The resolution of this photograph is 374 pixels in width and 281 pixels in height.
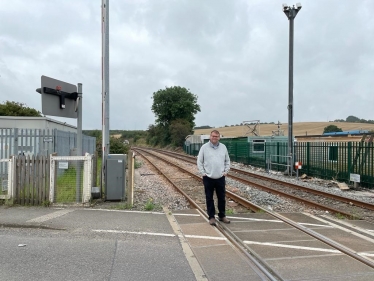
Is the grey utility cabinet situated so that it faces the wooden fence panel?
no

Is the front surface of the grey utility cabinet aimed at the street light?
no

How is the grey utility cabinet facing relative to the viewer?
toward the camera

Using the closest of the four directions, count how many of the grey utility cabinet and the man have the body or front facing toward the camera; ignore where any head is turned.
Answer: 2

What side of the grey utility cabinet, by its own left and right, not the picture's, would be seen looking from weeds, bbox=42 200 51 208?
right

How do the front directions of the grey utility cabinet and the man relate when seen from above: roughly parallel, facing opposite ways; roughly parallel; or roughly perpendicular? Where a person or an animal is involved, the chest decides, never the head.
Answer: roughly parallel

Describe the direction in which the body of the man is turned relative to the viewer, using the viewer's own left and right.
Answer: facing the viewer

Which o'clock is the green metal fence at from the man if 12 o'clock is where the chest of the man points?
The green metal fence is roughly at 7 o'clock from the man.

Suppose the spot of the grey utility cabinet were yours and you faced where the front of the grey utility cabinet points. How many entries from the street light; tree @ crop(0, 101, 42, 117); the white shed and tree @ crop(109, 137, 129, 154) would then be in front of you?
0

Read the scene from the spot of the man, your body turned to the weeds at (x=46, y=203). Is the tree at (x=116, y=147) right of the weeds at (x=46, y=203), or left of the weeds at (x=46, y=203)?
right

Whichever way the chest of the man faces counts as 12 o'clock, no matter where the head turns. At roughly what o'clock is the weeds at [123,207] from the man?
The weeds is roughly at 4 o'clock from the man.

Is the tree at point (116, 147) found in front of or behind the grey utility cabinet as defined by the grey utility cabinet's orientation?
behind

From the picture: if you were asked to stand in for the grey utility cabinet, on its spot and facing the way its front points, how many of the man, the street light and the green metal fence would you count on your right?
0

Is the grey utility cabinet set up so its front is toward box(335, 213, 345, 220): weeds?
no

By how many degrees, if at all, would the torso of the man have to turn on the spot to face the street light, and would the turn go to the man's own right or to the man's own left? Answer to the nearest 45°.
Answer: approximately 180°
